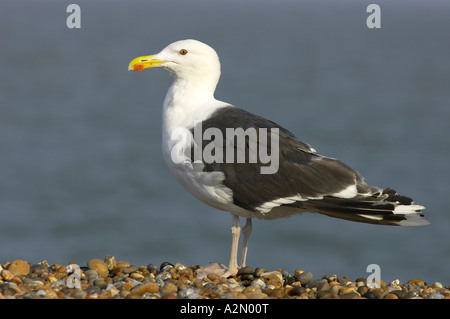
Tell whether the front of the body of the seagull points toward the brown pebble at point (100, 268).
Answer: yes

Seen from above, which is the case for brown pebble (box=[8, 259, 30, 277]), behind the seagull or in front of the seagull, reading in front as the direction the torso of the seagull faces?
in front

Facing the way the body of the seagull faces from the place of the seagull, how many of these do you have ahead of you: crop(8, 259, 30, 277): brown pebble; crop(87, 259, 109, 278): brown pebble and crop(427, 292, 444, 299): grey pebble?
2

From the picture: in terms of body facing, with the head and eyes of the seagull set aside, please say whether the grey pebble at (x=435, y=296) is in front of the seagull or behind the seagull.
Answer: behind

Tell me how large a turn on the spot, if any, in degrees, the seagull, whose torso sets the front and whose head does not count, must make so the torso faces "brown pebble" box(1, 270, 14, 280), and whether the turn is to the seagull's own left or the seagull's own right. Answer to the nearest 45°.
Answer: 0° — it already faces it

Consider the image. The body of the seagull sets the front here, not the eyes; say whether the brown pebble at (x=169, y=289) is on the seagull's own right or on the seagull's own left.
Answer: on the seagull's own left

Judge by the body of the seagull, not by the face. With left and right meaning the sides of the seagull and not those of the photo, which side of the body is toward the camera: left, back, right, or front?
left
